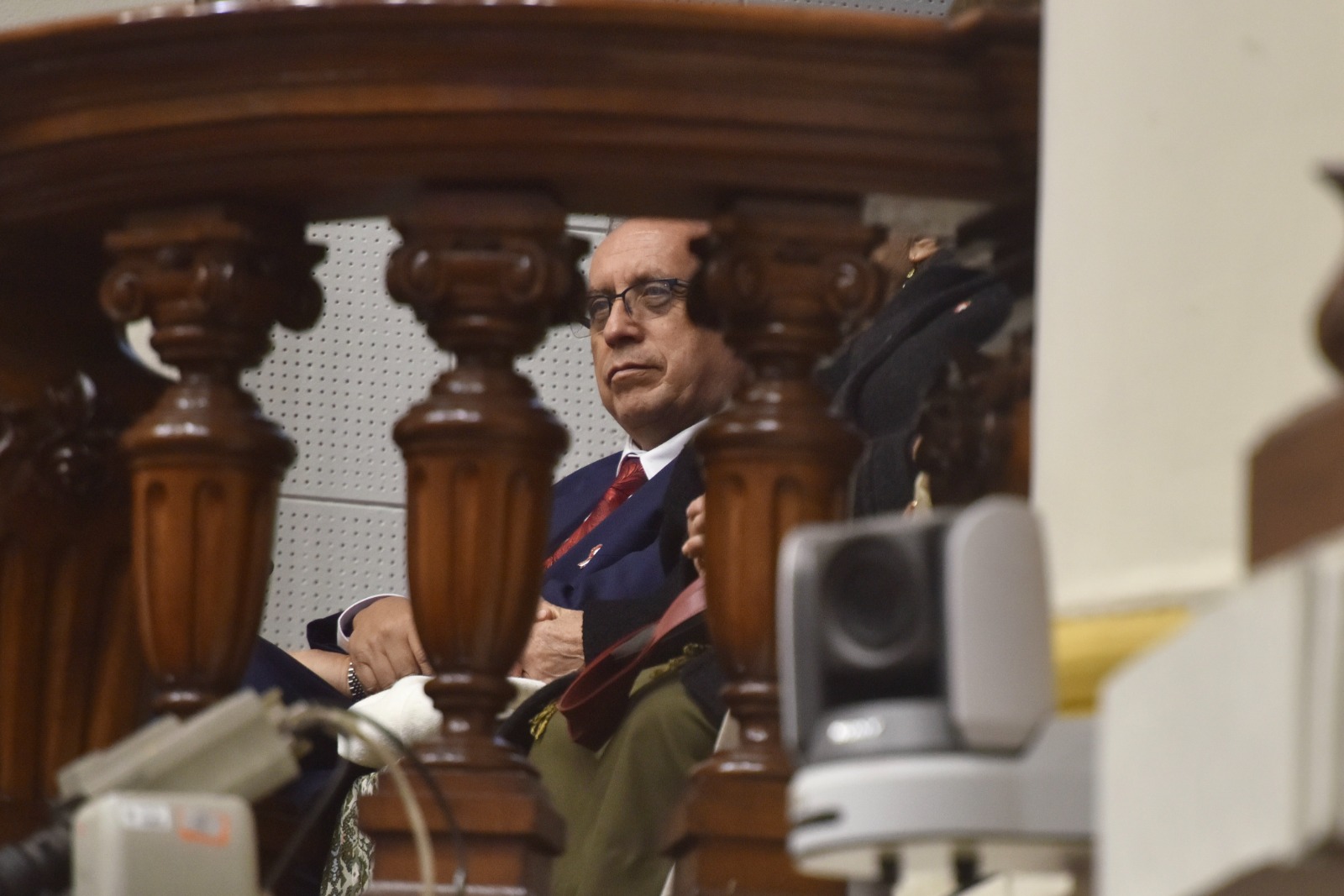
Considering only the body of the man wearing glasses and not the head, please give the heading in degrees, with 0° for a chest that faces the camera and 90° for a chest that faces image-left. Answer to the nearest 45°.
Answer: approximately 45°

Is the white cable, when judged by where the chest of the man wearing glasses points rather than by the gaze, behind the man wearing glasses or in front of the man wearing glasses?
in front

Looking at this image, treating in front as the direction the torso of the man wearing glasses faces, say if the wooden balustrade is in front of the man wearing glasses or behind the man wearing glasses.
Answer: in front
